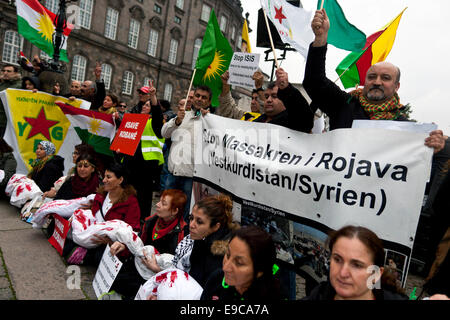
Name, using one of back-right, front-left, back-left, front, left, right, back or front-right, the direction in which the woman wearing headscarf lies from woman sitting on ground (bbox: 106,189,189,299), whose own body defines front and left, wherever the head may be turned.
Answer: right

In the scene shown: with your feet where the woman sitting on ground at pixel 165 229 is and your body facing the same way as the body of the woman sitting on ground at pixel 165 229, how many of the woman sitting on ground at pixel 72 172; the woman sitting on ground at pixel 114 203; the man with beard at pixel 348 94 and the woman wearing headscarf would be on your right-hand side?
3

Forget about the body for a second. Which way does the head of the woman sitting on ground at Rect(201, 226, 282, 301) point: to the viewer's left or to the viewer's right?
to the viewer's left

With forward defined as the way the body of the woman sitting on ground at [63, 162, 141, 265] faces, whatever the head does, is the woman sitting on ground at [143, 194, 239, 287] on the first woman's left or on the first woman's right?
on the first woman's left

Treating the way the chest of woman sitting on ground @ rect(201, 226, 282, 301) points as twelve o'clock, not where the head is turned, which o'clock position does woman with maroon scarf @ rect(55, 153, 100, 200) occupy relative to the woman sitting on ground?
The woman with maroon scarf is roughly at 3 o'clock from the woman sitting on ground.

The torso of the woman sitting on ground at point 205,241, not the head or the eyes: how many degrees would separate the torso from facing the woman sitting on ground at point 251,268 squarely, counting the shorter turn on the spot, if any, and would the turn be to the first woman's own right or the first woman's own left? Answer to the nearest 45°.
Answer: approximately 45° to the first woman's own left
